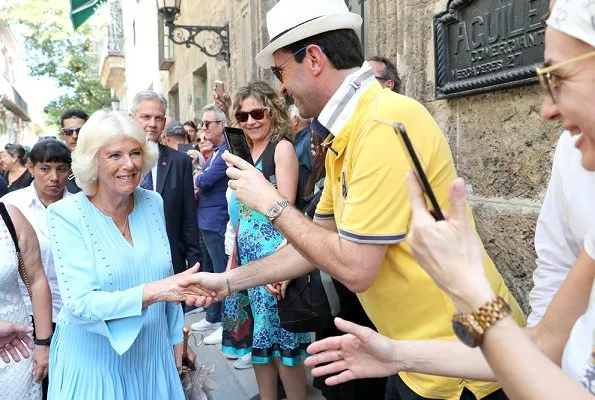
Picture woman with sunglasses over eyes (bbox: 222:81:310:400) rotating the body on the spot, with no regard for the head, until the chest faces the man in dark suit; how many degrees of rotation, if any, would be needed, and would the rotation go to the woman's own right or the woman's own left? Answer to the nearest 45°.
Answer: approximately 90° to the woman's own right

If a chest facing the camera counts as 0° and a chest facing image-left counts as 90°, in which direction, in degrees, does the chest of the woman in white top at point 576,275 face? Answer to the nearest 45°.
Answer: approximately 90°

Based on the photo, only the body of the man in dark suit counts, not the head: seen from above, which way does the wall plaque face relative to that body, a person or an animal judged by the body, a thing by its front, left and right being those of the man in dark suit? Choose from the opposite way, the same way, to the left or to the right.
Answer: to the right

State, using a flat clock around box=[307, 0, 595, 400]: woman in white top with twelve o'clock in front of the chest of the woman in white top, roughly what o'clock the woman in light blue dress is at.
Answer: The woman in light blue dress is roughly at 1 o'clock from the woman in white top.

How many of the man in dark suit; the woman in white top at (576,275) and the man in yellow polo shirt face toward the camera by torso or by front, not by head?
1

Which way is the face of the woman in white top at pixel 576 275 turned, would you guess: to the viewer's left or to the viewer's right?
to the viewer's left

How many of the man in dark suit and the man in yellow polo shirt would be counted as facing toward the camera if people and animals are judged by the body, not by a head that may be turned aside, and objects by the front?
1

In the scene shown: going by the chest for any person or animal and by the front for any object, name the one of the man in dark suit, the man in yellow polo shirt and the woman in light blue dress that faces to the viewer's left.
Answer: the man in yellow polo shirt

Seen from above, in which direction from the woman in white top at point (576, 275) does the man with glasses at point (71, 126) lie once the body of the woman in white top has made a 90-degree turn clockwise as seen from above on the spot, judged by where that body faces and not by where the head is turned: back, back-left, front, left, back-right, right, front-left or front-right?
front-left

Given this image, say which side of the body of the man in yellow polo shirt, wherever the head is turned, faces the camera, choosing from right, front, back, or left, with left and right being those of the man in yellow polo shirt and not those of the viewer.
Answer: left

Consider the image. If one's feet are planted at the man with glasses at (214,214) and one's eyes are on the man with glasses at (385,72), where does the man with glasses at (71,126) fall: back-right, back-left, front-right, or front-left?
back-right

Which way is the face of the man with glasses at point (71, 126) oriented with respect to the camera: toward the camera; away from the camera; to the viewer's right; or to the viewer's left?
toward the camera

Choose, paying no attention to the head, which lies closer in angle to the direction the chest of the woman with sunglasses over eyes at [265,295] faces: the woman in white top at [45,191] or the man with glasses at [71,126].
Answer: the woman in white top

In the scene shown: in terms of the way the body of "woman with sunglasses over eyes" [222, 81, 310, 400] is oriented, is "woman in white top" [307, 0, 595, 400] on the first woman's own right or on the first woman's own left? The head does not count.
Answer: on the first woman's own left

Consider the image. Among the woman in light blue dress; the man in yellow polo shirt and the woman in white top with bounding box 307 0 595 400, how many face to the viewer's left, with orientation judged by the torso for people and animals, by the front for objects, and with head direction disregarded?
2

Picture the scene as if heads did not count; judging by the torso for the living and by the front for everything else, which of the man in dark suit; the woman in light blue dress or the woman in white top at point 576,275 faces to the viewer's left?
the woman in white top

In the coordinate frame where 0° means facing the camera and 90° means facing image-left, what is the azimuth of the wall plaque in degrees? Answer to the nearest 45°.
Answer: approximately 45°

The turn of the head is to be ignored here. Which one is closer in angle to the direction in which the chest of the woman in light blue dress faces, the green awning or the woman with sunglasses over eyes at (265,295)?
the woman with sunglasses over eyes

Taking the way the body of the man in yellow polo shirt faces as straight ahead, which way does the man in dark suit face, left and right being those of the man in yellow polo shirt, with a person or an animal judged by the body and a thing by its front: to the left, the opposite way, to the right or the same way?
to the left

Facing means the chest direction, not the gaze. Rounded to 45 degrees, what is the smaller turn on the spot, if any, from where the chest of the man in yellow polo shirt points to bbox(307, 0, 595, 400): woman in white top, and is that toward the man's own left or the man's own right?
approximately 135° to the man's own left
